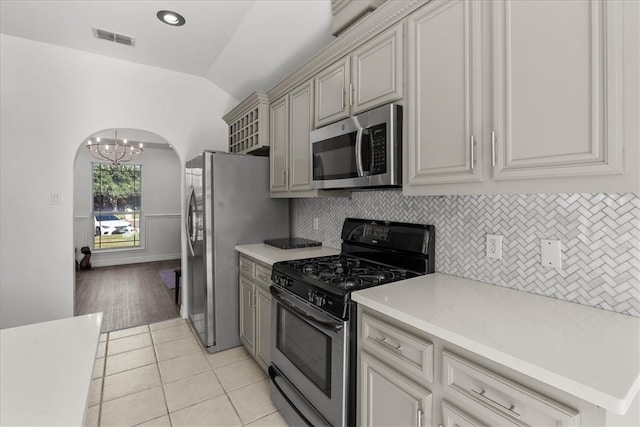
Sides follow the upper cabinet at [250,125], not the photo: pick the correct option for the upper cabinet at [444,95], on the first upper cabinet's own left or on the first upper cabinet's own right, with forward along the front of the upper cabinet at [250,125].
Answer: on the first upper cabinet's own left

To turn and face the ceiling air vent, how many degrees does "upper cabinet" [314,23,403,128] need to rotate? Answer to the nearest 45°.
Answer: approximately 45° to its right

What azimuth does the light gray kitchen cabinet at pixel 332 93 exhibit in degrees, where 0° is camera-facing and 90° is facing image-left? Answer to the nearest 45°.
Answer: approximately 45°

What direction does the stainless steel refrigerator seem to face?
to the viewer's left

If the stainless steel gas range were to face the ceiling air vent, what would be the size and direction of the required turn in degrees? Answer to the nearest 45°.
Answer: approximately 90° to its right

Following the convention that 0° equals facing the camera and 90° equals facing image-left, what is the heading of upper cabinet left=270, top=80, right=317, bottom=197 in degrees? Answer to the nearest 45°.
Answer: approximately 45°

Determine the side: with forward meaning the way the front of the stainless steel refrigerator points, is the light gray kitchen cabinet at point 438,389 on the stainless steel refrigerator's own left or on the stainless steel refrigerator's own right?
on the stainless steel refrigerator's own left

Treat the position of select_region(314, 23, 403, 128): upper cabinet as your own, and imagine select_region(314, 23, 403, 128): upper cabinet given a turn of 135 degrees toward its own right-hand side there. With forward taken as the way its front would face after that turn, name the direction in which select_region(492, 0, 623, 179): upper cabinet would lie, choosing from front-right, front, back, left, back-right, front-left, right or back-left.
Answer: back-right

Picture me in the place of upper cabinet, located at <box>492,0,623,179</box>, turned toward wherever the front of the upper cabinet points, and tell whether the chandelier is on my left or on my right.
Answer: on my right

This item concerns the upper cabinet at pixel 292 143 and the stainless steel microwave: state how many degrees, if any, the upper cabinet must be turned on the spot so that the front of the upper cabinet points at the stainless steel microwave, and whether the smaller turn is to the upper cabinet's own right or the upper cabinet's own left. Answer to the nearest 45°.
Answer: approximately 90° to the upper cabinet's own left

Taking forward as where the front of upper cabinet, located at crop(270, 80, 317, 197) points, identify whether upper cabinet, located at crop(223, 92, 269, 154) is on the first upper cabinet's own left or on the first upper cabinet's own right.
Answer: on the first upper cabinet's own right

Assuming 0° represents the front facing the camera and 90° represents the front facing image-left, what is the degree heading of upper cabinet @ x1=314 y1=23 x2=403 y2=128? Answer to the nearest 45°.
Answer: approximately 45°
